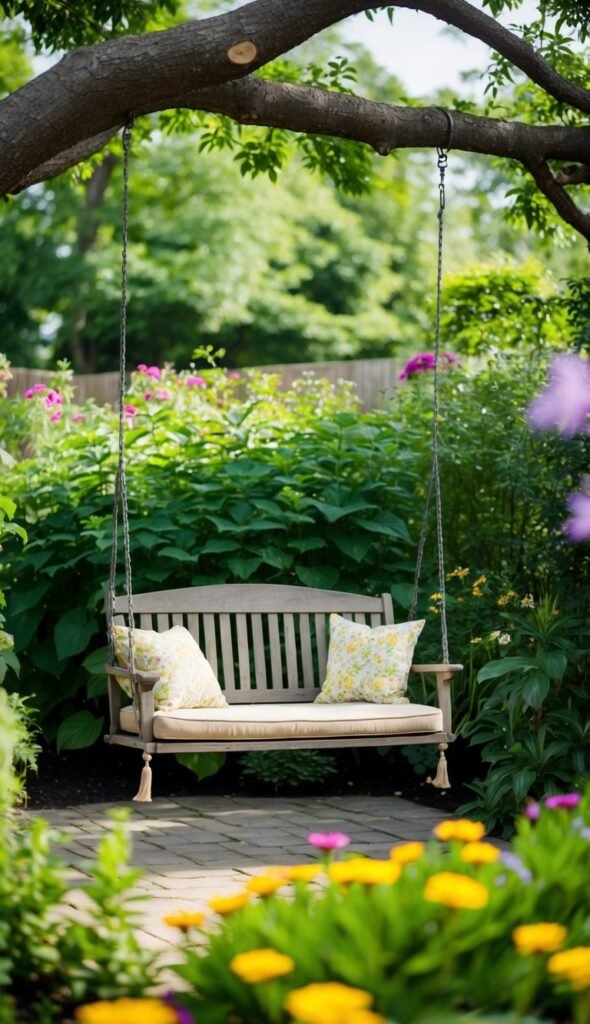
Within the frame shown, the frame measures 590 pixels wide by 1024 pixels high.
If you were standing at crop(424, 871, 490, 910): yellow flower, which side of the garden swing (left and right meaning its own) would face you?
front

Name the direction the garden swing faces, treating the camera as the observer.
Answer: facing the viewer

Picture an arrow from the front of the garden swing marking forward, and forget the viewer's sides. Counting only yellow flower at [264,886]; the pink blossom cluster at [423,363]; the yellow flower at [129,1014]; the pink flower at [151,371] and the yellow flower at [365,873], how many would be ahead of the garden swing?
3

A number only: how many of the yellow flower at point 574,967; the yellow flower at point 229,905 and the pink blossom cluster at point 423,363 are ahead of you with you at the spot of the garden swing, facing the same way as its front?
2

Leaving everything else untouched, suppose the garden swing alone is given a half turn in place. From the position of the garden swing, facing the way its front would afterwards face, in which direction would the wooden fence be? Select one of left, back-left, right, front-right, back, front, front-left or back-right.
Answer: front

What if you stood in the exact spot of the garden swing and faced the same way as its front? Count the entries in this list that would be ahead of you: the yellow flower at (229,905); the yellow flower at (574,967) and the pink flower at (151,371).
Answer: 2

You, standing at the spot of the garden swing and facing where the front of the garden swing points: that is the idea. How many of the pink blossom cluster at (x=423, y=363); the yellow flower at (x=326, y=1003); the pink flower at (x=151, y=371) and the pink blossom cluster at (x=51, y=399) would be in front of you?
1

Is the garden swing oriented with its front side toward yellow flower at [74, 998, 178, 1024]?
yes

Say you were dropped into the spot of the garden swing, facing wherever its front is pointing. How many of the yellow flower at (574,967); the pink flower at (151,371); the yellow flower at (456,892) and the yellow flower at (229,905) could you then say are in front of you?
3

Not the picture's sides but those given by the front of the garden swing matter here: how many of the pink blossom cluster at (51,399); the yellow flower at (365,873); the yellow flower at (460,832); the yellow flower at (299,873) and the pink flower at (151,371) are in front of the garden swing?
3

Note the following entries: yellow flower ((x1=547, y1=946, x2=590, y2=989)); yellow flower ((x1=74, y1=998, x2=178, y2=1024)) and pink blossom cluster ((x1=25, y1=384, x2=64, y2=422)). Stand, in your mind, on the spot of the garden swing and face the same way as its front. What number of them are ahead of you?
2

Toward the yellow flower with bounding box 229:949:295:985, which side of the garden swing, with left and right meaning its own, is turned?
front

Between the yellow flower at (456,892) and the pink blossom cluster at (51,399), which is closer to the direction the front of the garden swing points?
the yellow flower

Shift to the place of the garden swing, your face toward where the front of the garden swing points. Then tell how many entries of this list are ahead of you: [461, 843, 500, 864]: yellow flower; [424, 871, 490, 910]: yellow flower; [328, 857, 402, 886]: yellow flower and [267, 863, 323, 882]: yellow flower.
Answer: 4
